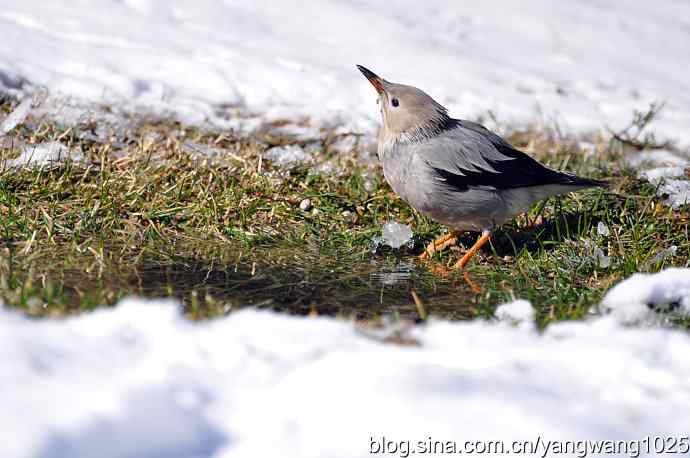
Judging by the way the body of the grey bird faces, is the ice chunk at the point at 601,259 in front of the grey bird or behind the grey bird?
behind

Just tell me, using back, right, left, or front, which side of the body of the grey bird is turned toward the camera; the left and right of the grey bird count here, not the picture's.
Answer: left

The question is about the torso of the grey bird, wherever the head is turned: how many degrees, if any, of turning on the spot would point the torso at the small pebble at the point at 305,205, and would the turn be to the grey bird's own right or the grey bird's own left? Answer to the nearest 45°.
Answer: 0° — it already faces it

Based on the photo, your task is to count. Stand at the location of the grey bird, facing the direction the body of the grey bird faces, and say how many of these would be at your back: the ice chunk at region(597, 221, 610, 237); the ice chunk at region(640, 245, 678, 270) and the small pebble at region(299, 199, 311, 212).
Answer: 2

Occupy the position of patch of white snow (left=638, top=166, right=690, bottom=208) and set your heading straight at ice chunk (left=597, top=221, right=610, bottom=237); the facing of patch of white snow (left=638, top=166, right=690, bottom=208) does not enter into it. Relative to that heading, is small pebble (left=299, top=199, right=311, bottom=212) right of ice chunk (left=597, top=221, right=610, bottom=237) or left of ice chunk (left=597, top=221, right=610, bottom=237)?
right

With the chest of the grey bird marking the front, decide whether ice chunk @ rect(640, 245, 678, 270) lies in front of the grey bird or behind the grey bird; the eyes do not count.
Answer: behind

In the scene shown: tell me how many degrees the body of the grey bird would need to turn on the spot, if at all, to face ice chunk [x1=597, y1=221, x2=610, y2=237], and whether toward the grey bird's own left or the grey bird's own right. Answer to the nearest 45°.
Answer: approximately 180°

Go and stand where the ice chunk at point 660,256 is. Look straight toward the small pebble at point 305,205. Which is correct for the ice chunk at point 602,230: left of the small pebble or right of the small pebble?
right

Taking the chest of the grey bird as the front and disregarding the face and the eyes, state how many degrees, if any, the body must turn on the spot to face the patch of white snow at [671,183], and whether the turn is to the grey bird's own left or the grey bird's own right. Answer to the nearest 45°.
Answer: approximately 135° to the grey bird's own right
